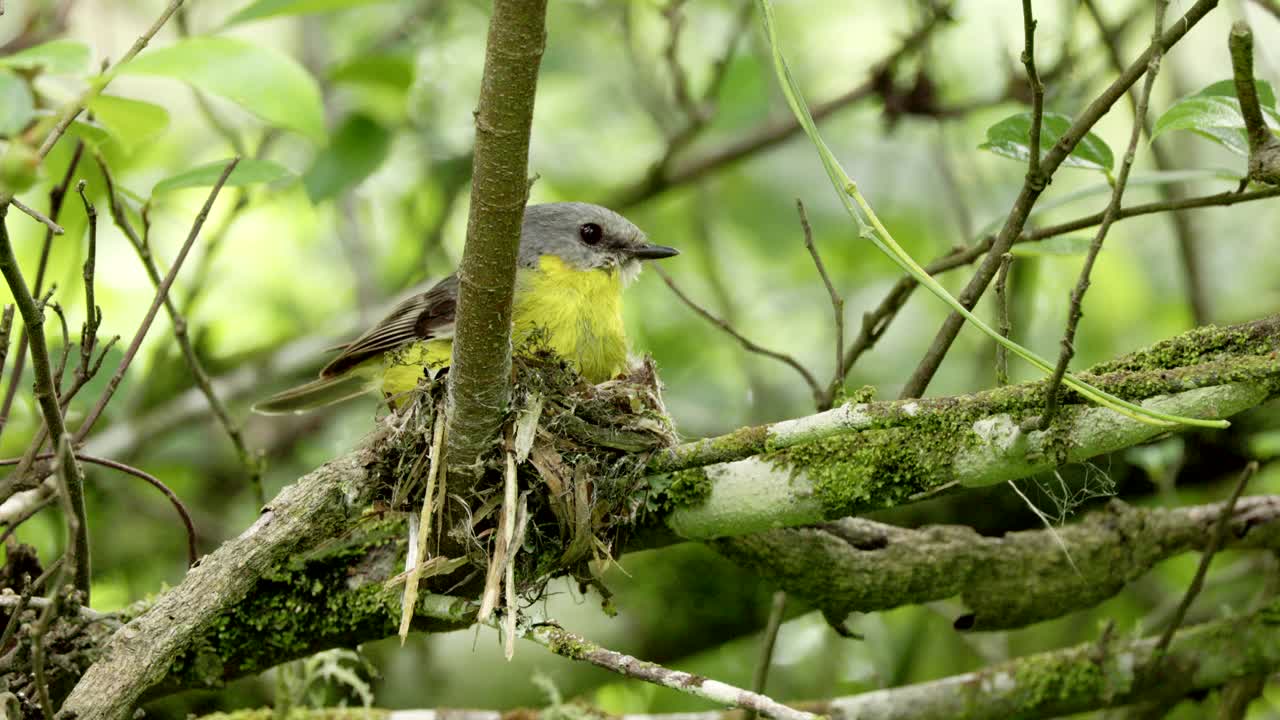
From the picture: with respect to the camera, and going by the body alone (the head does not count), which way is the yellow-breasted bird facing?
to the viewer's right

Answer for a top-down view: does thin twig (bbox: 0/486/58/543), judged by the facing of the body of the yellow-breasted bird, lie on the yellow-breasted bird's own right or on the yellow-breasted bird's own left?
on the yellow-breasted bird's own right

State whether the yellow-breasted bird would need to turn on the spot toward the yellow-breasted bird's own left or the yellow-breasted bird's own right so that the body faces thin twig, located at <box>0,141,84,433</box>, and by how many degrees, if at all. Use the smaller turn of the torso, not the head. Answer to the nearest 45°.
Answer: approximately 135° to the yellow-breasted bird's own right

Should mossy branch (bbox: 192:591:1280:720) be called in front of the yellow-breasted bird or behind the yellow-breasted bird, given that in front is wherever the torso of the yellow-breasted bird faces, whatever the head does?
in front

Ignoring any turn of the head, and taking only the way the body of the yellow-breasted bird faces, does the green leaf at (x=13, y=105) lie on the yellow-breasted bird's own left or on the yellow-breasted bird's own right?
on the yellow-breasted bird's own right
